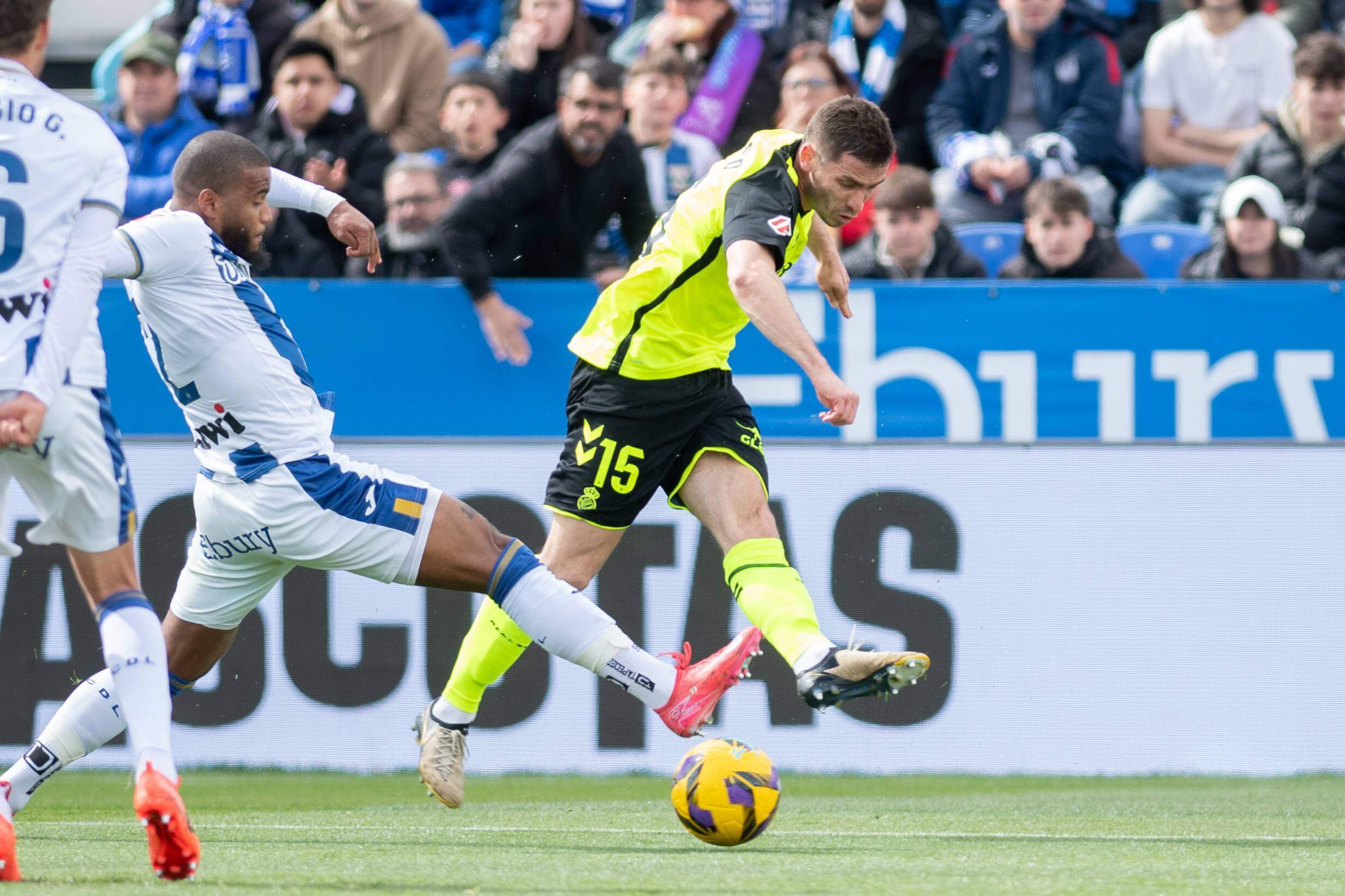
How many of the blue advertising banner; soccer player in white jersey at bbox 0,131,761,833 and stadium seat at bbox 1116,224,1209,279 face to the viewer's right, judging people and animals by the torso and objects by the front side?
1

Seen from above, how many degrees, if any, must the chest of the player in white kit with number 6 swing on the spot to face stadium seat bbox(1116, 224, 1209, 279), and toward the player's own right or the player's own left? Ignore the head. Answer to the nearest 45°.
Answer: approximately 45° to the player's own right

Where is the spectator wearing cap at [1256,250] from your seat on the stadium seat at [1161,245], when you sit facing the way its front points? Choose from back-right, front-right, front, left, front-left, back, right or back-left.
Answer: front-left

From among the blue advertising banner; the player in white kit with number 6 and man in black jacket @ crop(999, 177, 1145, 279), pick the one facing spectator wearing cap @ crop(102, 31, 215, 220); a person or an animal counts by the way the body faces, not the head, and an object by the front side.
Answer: the player in white kit with number 6

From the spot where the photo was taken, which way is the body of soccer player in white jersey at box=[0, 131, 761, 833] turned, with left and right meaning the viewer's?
facing to the right of the viewer

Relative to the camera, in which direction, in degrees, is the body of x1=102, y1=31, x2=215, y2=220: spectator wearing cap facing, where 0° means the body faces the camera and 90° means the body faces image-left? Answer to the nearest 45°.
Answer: approximately 0°

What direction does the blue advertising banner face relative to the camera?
toward the camera

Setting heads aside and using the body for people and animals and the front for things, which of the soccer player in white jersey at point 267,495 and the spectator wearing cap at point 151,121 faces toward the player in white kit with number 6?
the spectator wearing cap

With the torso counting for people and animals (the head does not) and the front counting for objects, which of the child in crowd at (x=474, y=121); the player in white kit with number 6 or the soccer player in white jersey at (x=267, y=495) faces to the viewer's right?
the soccer player in white jersey

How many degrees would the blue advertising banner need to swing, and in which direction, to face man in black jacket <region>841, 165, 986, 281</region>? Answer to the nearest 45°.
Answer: approximately 180°

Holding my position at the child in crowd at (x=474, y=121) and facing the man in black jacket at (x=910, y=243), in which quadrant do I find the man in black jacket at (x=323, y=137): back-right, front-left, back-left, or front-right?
back-right

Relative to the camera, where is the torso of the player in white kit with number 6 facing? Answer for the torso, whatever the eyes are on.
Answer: away from the camera

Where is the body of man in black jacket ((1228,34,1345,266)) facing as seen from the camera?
toward the camera

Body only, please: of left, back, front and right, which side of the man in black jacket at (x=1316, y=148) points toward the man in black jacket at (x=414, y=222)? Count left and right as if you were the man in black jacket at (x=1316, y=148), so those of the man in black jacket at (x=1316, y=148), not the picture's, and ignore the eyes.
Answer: right

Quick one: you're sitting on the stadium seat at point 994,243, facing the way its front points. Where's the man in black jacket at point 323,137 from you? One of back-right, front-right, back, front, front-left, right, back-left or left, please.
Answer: right

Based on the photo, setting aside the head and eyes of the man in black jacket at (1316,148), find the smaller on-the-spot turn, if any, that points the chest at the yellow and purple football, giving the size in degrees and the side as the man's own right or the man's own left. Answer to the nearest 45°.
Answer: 0° — they already face it

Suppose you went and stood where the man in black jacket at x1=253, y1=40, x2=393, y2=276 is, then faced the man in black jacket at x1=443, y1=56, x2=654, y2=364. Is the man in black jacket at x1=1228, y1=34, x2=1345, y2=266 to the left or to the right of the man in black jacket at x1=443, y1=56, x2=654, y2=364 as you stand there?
left

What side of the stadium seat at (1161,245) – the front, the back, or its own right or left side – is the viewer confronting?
front
